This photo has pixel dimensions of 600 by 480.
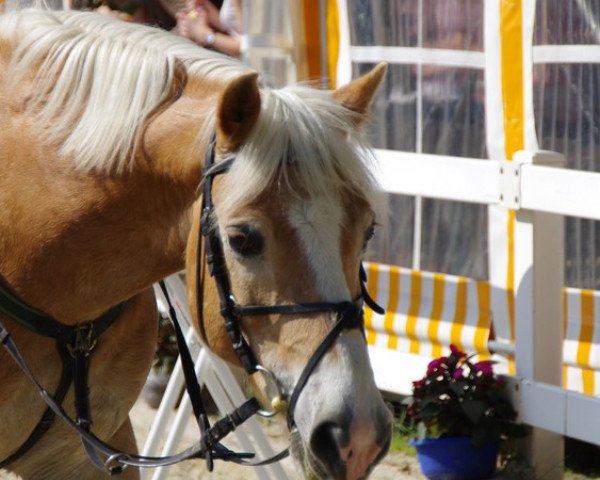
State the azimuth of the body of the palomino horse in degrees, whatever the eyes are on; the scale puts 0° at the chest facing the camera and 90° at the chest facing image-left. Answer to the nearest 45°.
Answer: approximately 315°
